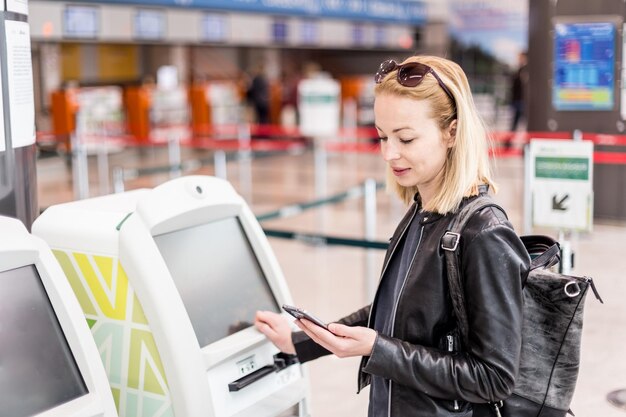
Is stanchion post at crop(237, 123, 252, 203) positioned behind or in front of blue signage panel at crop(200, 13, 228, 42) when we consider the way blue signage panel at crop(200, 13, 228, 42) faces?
in front

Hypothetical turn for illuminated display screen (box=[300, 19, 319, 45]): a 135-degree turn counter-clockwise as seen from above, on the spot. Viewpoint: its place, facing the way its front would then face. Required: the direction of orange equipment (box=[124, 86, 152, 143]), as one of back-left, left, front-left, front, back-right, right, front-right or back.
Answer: back

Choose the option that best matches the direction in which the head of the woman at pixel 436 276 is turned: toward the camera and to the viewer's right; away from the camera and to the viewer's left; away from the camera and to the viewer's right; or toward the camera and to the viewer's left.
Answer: toward the camera and to the viewer's left

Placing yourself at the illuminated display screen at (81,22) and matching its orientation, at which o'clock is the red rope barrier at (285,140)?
The red rope barrier is roughly at 10 o'clock from the illuminated display screen.

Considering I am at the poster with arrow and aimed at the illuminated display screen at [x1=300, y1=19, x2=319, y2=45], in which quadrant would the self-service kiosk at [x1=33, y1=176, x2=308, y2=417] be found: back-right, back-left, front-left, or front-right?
back-left

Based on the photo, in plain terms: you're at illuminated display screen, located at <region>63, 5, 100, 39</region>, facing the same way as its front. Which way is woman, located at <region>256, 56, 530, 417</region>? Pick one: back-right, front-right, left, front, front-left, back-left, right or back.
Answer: front

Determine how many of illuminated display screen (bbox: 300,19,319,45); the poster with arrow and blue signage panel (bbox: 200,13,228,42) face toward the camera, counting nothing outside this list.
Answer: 3

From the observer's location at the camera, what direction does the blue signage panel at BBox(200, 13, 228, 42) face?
facing the viewer

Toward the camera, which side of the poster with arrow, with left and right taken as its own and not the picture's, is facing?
front

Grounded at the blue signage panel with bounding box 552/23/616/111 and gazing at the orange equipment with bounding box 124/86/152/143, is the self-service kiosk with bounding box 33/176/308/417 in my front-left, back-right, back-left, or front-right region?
back-left

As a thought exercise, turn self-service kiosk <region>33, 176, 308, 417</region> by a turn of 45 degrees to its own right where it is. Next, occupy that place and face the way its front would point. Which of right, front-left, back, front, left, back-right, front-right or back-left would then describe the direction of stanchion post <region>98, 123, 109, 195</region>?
back

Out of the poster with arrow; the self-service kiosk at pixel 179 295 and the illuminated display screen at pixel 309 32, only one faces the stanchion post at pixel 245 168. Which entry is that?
the illuminated display screen
